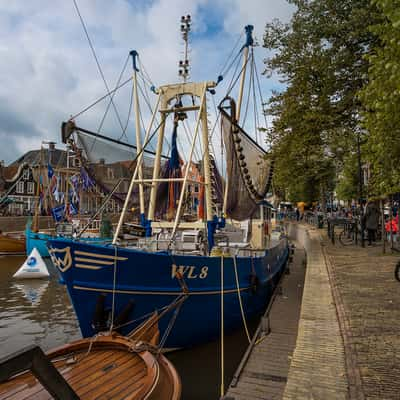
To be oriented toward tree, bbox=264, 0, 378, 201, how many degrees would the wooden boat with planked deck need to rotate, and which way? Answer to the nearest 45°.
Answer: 0° — it already faces it

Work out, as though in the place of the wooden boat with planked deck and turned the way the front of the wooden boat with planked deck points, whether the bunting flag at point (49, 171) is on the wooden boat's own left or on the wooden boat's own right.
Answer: on the wooden boat's own left

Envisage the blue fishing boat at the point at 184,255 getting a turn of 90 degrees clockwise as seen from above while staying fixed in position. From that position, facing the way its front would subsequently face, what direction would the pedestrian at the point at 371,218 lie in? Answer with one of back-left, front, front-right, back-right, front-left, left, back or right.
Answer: right

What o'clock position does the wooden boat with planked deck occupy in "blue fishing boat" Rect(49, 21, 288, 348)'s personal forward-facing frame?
The wooden boat with planked deck is roughly at 11 o'clock from the blue fishing boat.

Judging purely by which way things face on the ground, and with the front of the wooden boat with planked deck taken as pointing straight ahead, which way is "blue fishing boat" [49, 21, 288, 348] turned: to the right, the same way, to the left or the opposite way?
the opposite way

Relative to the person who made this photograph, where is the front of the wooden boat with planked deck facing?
facing away from the viewer and to the right of the viewer

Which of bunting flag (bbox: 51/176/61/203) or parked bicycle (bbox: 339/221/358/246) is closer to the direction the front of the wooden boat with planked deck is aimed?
the parked bicycle

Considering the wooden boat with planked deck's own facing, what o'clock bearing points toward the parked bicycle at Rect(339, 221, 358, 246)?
The parked bicycle is roughly at 12 o'clock from the wooden boat with planked deck.

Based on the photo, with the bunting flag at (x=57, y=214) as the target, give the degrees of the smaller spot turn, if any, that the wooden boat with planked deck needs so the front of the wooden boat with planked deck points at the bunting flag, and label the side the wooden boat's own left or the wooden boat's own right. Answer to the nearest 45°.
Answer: approximately 45° to the wooden boat's own left
